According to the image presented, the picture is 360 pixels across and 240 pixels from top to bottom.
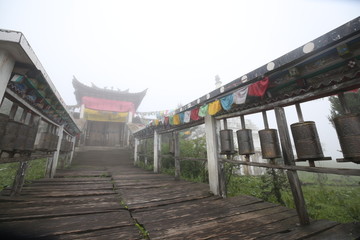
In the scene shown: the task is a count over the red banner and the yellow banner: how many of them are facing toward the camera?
2

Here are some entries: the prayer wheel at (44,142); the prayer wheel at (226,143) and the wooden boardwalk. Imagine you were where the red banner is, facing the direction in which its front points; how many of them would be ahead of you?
3

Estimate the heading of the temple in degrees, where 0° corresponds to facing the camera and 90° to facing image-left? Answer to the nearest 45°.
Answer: approximately 0°

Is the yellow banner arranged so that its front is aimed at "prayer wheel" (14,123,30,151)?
yes

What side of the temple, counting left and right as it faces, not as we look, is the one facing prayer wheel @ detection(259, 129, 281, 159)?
front

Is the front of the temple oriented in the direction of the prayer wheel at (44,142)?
yes

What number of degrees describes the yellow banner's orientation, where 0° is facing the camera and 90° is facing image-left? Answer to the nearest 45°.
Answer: approximately 0°

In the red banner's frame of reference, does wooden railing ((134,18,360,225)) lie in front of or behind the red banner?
in front

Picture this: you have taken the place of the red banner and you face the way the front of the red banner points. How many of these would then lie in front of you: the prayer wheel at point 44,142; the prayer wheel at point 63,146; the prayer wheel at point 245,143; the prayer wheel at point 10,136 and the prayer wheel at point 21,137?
5

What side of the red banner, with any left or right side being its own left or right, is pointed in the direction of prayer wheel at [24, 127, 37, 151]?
front
